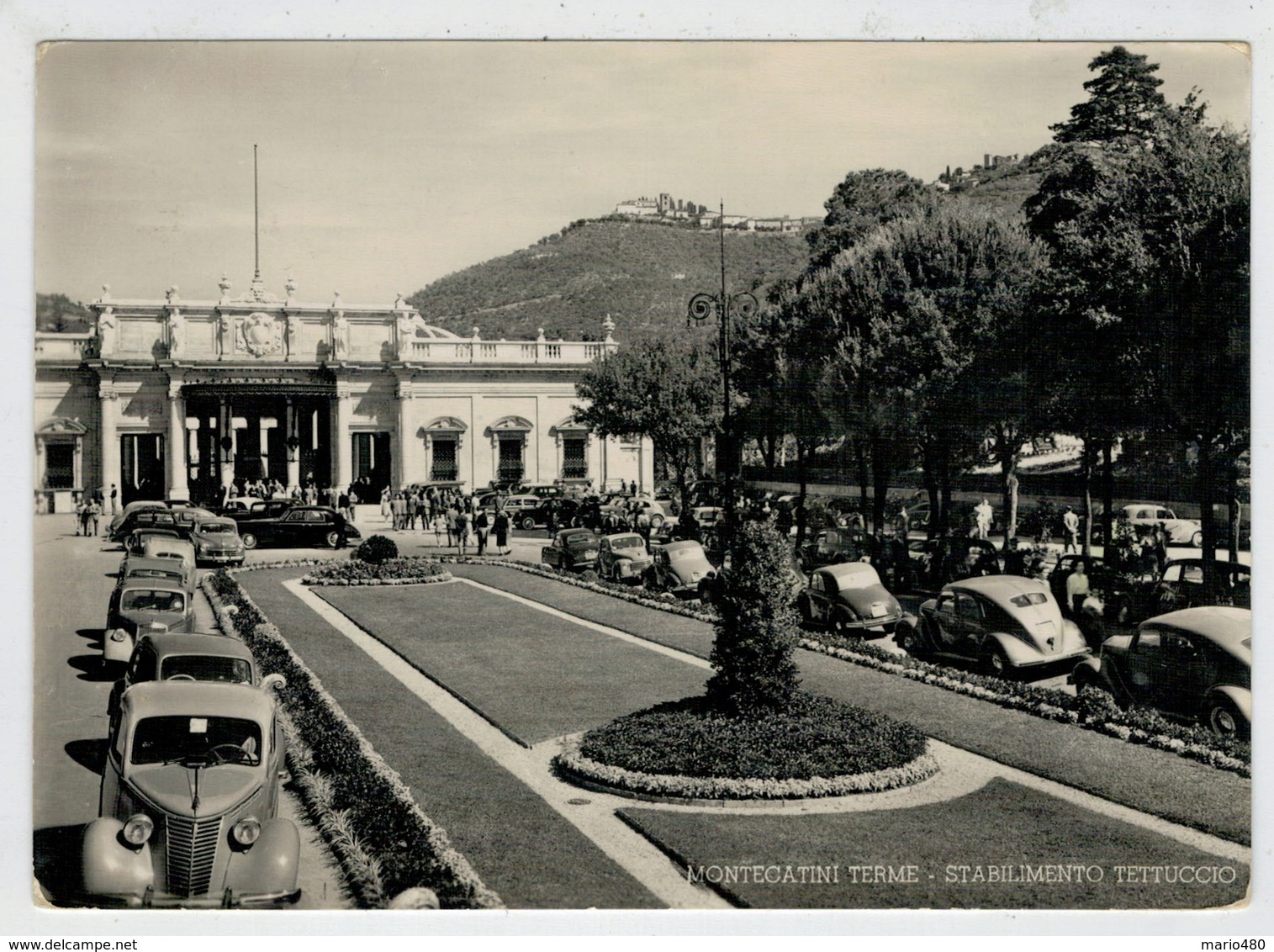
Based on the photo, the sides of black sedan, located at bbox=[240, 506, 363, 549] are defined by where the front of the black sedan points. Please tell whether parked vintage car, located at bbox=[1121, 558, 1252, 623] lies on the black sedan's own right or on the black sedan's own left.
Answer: on the black sedan's own left

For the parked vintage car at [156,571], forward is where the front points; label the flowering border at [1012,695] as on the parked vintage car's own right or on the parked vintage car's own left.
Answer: on the parked vintage car's own left

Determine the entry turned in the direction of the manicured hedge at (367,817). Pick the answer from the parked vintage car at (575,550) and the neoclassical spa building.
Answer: the neoclassical spa building

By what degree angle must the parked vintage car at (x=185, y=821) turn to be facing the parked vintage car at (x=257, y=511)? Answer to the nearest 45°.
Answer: approximately 180°

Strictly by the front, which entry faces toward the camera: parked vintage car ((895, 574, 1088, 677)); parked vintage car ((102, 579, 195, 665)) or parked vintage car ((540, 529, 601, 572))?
parked vintage car ((102, 579, 195, 665))

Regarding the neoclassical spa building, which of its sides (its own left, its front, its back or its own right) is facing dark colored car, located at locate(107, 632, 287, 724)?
front

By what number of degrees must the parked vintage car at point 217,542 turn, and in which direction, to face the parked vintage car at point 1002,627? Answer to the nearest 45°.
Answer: approximately 45° to its left

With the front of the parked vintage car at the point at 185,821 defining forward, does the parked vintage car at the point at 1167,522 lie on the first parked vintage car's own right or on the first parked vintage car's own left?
on the first parked vintage car's own left

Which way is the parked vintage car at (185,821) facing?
toward the camera

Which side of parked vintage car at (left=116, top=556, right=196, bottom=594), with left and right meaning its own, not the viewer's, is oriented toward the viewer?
front

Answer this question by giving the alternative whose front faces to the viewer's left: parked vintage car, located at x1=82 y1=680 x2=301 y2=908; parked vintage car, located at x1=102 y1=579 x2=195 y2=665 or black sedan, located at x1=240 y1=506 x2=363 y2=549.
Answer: the black sedan

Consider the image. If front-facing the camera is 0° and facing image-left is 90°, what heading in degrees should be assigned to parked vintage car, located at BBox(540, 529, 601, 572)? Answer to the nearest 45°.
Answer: approximately 135°

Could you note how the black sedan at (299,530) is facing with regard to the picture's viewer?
facing to the left of the viewer

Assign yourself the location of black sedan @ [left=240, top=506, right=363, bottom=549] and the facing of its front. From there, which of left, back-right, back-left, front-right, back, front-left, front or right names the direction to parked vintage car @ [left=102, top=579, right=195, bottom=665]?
left

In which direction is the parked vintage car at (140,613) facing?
toward the camera
